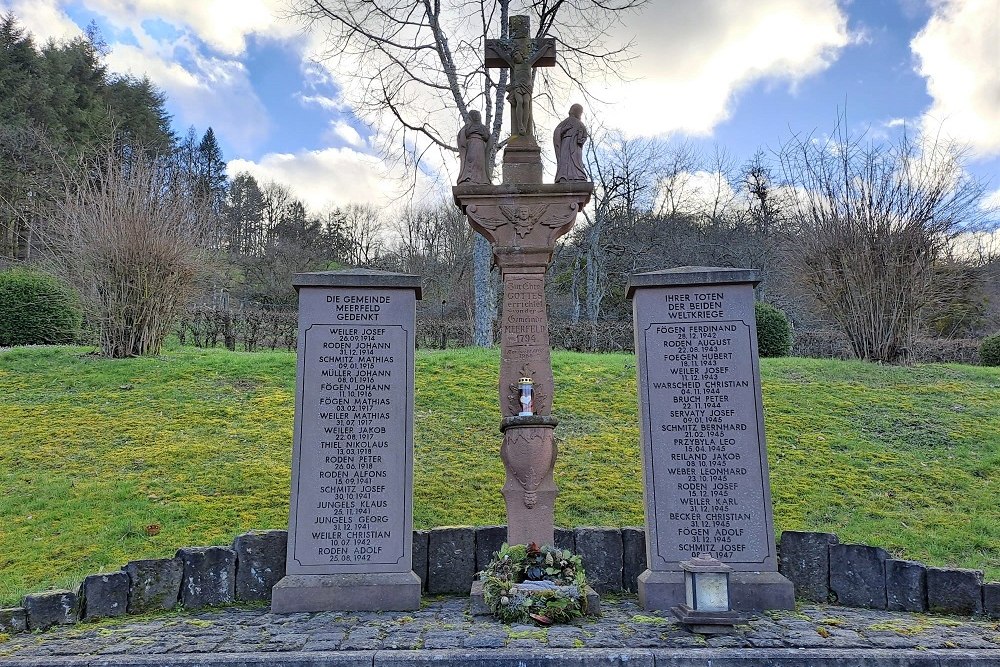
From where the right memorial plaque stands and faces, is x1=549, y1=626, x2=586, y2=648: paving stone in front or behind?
in front

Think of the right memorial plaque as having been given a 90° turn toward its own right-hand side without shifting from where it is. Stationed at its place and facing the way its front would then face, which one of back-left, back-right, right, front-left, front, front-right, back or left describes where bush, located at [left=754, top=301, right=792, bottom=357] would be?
right

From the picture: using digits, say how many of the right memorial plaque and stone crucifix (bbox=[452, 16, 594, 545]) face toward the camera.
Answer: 2

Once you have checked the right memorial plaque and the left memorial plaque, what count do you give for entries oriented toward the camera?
2

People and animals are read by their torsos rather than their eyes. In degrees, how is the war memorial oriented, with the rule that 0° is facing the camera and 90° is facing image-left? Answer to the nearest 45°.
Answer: approximately 0°

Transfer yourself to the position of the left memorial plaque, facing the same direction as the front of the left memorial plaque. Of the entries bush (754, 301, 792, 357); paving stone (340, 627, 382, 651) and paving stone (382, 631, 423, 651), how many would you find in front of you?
2

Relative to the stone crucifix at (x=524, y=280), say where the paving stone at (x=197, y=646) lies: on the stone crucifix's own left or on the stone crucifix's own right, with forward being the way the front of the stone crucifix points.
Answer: on the stone crucifix's own right

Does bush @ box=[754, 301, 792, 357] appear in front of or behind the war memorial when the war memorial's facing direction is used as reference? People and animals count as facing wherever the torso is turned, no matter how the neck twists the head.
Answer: behind

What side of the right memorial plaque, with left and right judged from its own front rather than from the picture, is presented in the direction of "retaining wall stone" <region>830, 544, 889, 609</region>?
left

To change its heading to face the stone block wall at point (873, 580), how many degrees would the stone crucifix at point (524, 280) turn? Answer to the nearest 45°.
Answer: approximately 90° to its left

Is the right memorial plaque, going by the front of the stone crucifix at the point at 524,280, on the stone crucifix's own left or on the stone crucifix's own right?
on the stone crucifix's own left

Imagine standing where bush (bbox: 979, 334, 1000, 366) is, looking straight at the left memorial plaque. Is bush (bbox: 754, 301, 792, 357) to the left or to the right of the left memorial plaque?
right
